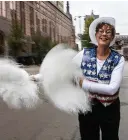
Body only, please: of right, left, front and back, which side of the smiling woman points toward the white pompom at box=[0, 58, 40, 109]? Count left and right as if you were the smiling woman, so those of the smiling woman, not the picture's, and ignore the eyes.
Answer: right

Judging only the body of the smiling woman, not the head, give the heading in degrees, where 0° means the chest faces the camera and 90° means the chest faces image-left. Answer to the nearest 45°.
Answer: approximately 0°
